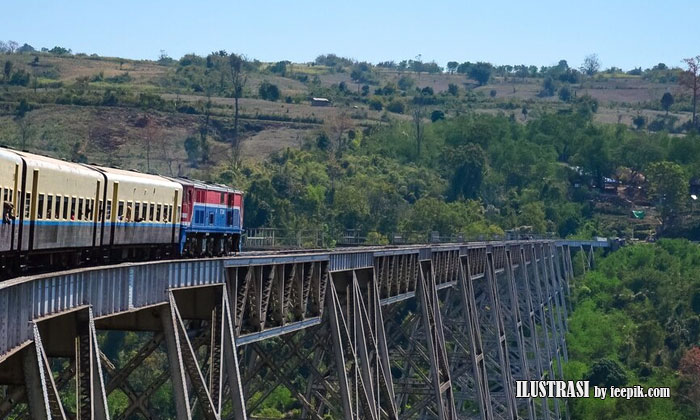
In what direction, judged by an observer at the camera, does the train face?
facing away from the viewer and to the right of the viewer
